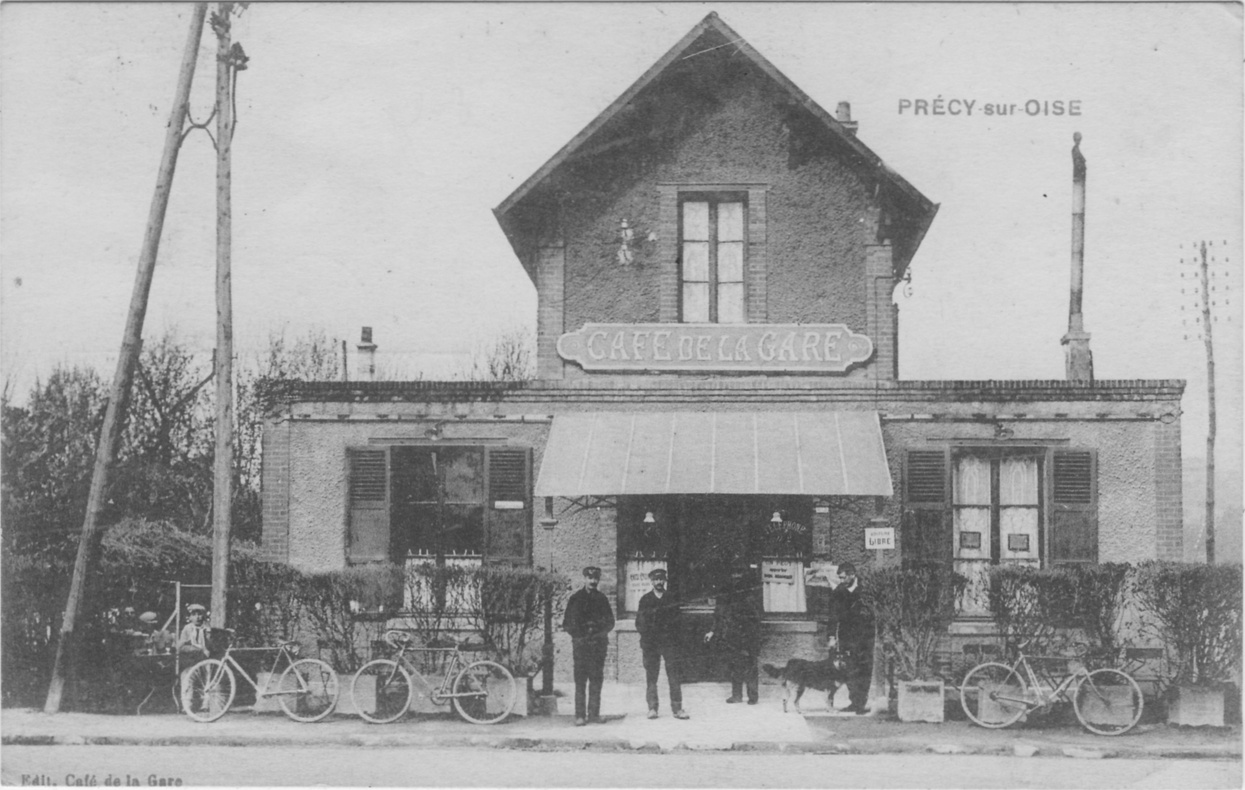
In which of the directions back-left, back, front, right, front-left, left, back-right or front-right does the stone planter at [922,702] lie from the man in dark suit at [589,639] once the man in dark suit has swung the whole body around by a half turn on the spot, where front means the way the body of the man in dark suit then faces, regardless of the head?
right

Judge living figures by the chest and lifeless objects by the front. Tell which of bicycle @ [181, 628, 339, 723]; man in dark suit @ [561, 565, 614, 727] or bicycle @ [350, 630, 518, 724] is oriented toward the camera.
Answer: the man in dark suit

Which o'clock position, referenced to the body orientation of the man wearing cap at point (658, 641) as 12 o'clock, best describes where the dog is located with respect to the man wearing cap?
The dog is roughly at 9 o'clock from the man wearing cap.

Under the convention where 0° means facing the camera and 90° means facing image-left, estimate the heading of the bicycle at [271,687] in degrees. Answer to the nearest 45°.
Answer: approximately 90°

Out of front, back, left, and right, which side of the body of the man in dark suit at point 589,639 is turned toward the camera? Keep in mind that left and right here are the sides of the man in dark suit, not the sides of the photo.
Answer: front

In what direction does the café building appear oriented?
toward the camera

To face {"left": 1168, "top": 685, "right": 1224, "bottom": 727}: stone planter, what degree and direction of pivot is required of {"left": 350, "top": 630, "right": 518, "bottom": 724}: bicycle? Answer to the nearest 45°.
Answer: approximately 180°

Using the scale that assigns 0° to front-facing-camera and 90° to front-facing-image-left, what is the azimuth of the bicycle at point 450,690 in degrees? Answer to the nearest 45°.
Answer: approximately 90°

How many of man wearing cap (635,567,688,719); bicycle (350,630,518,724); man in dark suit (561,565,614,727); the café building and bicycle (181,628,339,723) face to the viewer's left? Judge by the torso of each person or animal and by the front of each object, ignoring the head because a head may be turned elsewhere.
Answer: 2

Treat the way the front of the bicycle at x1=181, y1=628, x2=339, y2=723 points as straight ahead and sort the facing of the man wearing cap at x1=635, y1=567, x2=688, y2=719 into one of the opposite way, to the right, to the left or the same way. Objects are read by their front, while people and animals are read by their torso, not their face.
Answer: to the left

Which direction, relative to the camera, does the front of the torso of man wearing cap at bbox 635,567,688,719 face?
toward the camera

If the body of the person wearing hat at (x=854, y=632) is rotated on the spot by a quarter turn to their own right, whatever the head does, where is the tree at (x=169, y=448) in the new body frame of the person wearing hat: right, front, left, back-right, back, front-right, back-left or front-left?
front

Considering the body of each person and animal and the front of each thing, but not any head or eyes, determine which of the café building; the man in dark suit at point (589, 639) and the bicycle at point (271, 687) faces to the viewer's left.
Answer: the bicycle

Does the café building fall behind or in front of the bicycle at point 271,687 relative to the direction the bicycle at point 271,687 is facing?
behind
